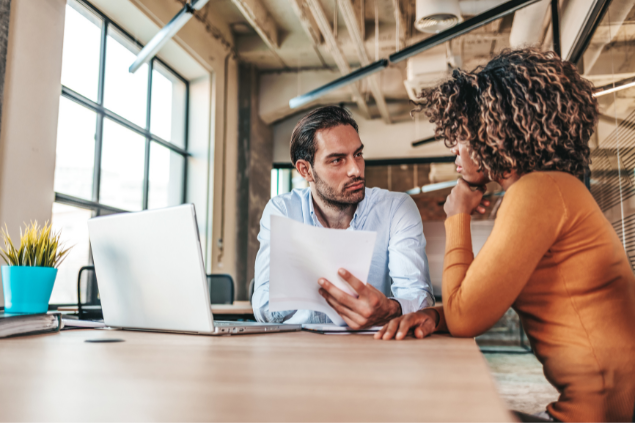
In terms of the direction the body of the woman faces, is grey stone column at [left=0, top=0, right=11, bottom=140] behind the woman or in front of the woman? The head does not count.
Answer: in front

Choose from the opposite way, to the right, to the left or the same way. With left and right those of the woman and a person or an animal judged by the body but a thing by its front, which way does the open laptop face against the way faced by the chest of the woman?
to the right

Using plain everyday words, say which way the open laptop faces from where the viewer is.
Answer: facing away from the viewer and to the right of the viewer

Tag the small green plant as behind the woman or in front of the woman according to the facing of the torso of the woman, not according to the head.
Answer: in front

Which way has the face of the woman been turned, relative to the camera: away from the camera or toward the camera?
away from the camera

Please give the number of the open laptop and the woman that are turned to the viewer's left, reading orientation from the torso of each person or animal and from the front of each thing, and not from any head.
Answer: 1

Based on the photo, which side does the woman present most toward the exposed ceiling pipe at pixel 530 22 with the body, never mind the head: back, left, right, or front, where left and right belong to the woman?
right

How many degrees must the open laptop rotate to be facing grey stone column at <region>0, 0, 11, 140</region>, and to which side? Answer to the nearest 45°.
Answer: approximately 90° to its left

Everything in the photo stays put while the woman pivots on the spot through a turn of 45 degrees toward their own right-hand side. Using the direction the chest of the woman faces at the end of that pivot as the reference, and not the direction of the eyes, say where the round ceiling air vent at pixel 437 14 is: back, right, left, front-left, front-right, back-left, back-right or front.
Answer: front-right

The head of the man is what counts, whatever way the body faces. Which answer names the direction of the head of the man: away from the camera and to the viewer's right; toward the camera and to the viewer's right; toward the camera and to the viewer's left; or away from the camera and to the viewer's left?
toward the camera and to the viewer's right

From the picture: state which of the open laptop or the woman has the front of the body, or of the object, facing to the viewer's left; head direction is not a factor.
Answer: the woman

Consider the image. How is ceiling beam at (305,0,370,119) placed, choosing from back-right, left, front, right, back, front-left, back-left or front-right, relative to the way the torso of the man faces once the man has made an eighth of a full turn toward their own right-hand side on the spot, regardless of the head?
back-right

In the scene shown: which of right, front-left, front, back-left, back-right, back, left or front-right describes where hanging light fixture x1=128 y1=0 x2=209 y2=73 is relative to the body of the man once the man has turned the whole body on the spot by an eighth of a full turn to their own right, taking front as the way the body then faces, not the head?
right

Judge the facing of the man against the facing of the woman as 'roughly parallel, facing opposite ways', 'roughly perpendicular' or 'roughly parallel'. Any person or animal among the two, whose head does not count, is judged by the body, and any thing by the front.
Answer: roughly perpendicular

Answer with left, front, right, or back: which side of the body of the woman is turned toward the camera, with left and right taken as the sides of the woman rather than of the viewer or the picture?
left
